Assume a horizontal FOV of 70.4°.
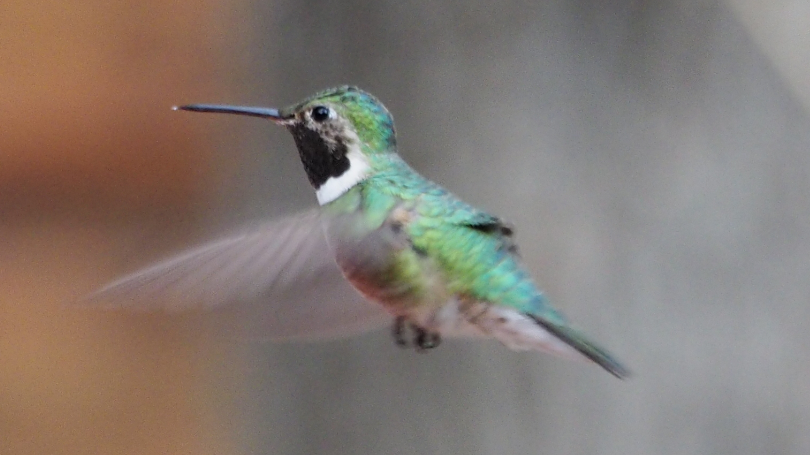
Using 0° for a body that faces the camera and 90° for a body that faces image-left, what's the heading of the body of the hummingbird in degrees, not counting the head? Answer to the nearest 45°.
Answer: approximately 90°
